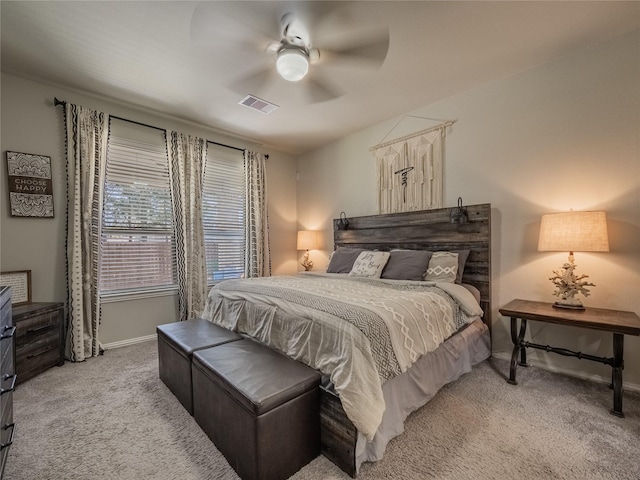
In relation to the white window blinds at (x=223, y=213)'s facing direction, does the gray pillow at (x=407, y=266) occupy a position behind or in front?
in front

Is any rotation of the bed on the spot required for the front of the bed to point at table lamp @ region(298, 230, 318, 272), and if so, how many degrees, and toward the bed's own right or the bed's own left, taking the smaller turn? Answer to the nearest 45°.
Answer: approximately 135° to the bed's own right

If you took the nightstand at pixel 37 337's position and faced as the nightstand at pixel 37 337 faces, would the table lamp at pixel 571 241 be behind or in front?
in front

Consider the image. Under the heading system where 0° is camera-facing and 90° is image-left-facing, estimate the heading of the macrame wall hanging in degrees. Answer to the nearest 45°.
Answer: approximately 45°

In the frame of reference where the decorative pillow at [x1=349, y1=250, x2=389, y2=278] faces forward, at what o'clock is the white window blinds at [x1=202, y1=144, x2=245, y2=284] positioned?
The white window blinds is roughly at 2 o'clock from the decorative pillow.

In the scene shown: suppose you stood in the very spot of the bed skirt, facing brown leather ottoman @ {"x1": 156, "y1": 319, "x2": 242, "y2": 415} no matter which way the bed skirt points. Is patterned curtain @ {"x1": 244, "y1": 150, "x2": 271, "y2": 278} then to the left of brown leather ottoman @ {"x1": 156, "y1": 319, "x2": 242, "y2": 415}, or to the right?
right

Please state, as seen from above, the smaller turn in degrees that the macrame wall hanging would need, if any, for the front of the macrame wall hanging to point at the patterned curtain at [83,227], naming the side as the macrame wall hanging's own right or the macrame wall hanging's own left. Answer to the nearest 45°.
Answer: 0° — it already faces it

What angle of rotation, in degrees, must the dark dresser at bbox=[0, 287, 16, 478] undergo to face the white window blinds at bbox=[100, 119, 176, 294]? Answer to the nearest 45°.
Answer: approximately 45° to its left

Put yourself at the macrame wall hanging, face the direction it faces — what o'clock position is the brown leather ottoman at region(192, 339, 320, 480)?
The brown leather ottoman is roughly at 11 o'clock from the macrame wall hanging.

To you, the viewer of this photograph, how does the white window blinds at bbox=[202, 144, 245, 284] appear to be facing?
facing the viewer and to the right of the viewer

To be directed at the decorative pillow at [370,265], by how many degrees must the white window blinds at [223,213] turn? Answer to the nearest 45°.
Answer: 0° — it already faces it

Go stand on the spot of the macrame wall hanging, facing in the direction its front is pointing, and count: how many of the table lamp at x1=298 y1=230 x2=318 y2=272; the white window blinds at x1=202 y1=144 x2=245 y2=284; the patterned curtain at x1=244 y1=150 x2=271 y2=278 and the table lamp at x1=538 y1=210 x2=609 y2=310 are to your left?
1

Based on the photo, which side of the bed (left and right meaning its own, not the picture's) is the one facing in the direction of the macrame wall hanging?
back

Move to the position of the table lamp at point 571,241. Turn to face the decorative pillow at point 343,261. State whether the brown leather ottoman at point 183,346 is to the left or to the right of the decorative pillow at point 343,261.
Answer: left

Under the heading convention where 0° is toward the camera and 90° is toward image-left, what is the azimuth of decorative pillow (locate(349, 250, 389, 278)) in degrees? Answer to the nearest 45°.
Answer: approximately 45°

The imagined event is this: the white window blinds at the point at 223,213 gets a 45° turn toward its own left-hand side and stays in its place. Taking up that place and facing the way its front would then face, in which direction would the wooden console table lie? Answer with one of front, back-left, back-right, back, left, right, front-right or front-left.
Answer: front-right

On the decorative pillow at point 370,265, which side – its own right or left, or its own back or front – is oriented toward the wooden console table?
left

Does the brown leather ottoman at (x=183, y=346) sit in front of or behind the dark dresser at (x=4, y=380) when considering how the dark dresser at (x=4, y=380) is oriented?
in front
